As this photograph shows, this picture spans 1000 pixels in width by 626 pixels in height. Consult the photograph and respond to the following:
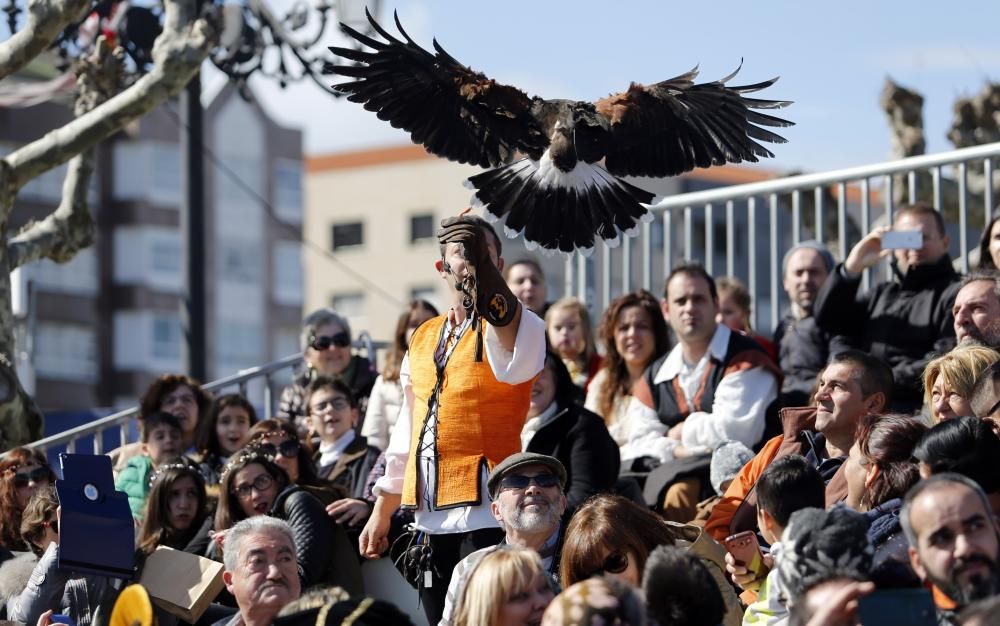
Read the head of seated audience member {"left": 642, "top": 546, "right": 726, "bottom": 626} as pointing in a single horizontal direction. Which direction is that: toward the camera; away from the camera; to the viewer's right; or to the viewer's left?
away from the camera

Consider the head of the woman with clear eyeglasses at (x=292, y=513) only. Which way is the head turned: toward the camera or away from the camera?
toward the camera

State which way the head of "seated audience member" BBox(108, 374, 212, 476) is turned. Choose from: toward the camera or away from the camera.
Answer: toward the camera

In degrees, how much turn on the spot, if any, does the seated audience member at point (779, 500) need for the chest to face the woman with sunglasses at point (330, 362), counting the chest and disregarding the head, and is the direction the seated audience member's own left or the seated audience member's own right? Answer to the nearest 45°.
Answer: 0° — they already face them

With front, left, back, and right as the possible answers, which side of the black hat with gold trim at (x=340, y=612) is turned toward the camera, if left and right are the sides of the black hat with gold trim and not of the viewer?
back

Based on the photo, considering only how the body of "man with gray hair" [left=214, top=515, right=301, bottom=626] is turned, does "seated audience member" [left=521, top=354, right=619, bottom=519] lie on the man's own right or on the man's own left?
on the man's own left

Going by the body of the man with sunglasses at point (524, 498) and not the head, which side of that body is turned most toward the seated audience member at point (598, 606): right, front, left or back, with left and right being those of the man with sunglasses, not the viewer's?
front

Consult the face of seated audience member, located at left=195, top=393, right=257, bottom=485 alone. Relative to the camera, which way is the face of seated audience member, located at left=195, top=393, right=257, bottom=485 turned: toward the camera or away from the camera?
toward the camera

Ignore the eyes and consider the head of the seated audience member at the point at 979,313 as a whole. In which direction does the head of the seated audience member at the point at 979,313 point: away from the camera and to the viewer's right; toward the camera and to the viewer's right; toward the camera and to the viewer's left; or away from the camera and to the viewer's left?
toward the camera and to the viewer's left

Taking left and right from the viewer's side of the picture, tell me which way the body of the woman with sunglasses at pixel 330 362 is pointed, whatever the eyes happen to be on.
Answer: facing the viewer

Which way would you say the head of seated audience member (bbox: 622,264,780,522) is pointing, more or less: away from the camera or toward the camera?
toward the camera

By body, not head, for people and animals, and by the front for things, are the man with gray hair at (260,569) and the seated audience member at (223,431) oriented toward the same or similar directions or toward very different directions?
same or similar directions

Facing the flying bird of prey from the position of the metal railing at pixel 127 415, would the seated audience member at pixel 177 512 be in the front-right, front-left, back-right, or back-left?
front-right

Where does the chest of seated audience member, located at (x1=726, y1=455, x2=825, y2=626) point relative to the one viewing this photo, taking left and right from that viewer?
facing away from the viewer and to the left of the viewer

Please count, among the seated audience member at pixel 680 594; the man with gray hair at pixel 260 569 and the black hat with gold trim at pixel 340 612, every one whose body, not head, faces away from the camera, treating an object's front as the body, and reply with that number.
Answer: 2

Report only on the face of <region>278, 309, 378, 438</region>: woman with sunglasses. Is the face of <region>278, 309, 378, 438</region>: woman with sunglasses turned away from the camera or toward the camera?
toward the camera

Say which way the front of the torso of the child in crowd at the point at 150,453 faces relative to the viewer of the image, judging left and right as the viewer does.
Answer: facing the viewer and to the right of the viewer

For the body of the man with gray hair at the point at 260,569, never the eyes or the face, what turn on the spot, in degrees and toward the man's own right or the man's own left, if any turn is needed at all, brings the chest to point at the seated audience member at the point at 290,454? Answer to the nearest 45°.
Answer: approximately 135° to the man's own left
